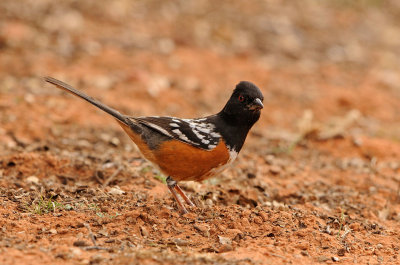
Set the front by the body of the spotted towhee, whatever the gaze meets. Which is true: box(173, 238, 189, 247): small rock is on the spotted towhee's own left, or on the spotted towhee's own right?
on the spotted towhee's own right

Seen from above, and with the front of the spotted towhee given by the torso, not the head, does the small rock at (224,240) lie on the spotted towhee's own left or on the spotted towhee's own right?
on the spotted towhee's own right

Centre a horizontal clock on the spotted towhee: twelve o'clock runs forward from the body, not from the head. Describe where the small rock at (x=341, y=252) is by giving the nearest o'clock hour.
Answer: The small rock is roughly at 1 o'clock from the spotted towhee.

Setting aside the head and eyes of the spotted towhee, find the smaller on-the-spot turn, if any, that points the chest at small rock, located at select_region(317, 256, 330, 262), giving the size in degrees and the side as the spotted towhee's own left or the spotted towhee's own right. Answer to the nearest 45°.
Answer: approximately 45° to the spotted towhee's own right

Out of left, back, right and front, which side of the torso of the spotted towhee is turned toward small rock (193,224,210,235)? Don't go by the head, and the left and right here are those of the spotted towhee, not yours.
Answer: right

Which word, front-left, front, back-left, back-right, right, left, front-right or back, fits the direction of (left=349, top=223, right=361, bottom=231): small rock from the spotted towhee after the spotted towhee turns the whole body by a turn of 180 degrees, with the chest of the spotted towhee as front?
back

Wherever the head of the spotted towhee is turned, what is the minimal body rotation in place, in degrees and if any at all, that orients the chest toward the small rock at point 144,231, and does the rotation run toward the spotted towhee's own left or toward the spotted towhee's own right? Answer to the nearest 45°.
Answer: approximately 90° to the spotted towhee's own right

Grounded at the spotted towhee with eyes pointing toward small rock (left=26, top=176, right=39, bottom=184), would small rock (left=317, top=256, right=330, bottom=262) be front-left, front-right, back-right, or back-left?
back-left

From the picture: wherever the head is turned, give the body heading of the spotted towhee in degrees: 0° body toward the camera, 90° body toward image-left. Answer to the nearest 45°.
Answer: approximately 270°
